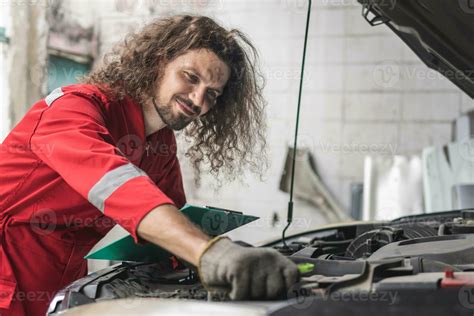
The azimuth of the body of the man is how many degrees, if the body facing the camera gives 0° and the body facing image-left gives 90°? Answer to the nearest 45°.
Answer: approximately 315°
